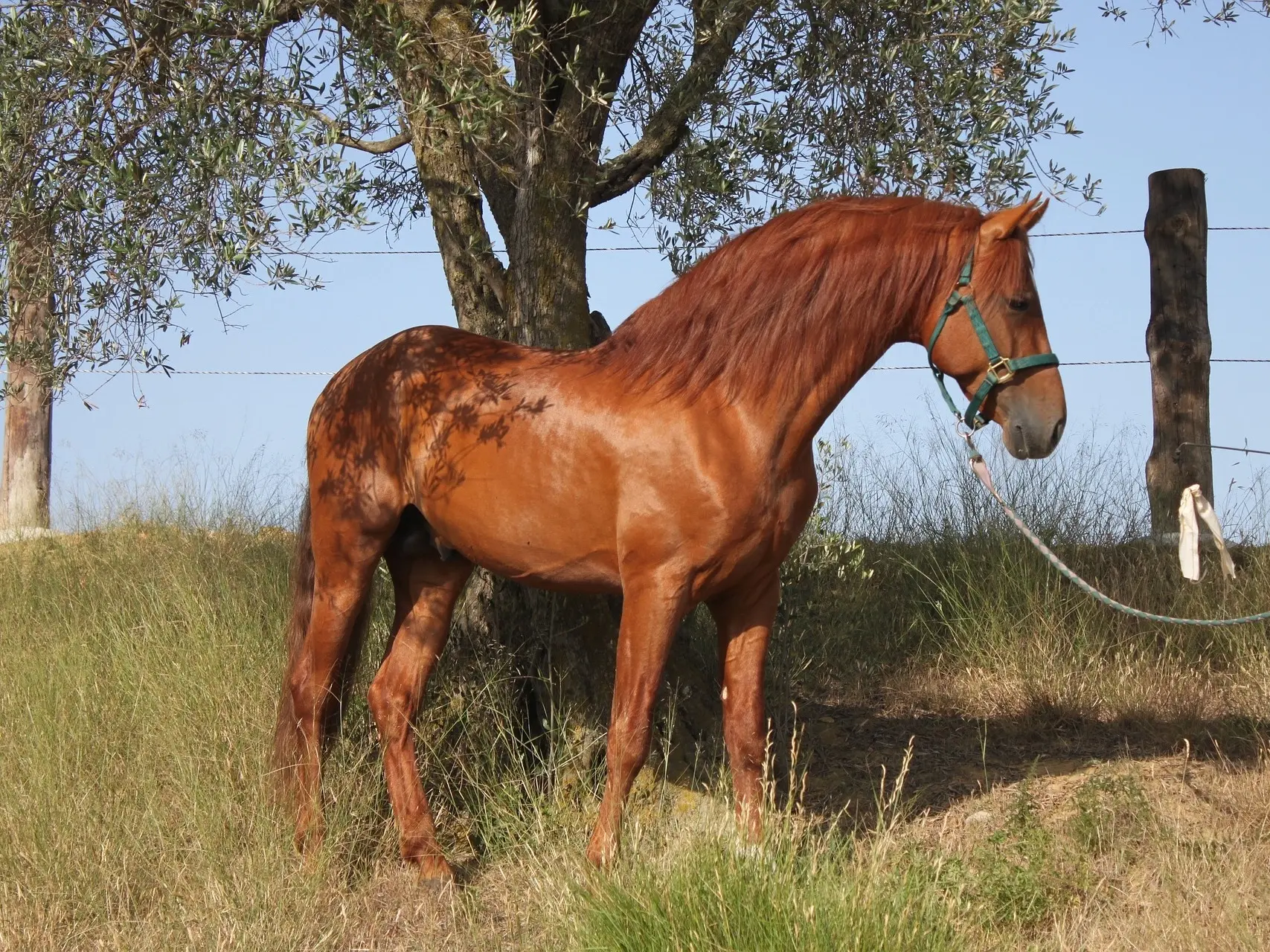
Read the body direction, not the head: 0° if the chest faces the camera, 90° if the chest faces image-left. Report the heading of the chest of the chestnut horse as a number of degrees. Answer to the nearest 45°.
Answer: approximately 270°

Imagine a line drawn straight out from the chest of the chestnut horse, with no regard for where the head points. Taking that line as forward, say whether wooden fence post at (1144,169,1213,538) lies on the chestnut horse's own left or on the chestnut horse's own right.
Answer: on the chestnut horse's own left

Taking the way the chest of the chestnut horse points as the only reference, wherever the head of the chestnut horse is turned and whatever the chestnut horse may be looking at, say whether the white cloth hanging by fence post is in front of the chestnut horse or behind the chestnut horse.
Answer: in front
